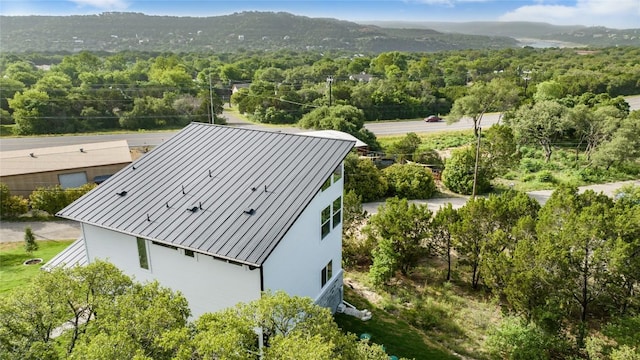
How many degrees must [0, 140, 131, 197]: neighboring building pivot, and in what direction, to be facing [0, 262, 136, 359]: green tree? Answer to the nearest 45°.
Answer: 0° — it already faces it

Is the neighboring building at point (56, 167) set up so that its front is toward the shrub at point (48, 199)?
yes

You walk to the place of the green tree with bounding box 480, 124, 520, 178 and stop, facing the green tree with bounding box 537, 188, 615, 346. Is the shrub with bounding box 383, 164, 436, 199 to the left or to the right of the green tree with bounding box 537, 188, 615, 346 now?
right

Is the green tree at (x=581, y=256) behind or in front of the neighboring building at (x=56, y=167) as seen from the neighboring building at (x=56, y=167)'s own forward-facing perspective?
in front
